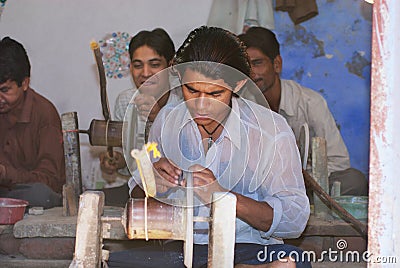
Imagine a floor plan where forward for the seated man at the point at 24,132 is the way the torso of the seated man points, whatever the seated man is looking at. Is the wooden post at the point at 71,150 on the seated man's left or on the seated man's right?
on the seated man's left

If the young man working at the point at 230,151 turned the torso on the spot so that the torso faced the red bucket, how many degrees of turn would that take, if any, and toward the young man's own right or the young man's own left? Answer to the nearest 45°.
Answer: approximately 90° to the young man's own right

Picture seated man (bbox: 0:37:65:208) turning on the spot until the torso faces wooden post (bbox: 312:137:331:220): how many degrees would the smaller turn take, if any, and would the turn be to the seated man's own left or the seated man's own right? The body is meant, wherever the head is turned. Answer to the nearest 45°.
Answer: approximately 90° to the seated man's own left

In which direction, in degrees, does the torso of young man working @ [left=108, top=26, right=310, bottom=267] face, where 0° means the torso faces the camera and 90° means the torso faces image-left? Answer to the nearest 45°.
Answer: approximately 45°

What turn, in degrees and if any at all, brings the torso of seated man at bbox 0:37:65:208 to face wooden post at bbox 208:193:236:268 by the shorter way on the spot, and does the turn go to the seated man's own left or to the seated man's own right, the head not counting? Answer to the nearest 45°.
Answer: approximately 45° to the seated man's own left

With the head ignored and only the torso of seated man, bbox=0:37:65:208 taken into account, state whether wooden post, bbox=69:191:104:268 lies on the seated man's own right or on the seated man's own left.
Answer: on the seated man's own left

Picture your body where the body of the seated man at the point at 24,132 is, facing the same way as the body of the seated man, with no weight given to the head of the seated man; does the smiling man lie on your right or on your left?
on your left

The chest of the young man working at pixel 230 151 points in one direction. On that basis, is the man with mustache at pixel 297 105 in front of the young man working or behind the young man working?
behind

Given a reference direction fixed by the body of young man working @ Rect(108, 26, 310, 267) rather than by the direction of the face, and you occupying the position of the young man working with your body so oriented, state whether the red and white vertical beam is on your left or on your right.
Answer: on your left
